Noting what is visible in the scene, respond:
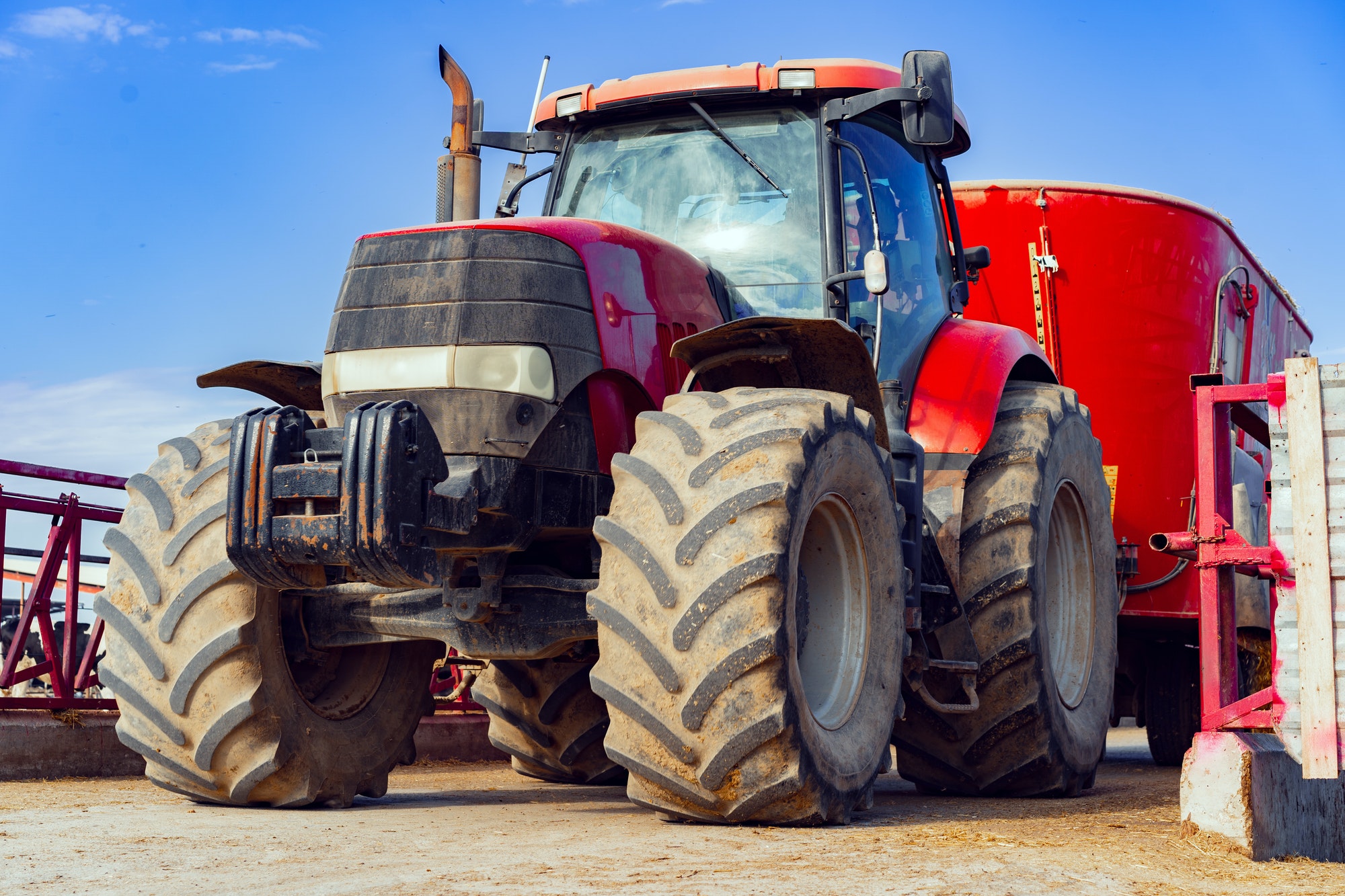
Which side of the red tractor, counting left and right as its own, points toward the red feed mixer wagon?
back

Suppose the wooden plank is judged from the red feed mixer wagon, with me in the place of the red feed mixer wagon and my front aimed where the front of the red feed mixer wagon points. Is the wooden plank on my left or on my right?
on my left

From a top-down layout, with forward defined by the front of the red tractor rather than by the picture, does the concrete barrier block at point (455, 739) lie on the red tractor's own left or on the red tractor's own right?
on the red tractor's own right

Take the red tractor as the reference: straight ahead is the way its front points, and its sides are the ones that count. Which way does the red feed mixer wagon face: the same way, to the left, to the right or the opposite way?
the same way

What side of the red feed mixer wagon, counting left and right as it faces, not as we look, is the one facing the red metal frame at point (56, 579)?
front

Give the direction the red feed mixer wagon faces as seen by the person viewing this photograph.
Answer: facing the viewer and to the left of the viewer

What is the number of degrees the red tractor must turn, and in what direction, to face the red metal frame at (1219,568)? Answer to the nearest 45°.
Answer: approximately 135° to its left

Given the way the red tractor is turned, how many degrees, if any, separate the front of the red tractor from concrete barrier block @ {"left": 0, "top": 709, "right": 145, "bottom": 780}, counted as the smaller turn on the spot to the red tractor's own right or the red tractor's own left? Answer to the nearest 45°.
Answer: approximately 90° to the red tractor's own right

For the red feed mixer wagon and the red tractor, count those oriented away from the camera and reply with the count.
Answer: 0

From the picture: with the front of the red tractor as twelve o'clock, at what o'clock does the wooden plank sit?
The wooden plank is roughly at 8 o'clock from the red tractor.

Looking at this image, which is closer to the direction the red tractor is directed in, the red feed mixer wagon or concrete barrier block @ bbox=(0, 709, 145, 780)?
the concrete barrier block

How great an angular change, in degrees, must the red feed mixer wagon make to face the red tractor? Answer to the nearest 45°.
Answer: approximately 45° to its left

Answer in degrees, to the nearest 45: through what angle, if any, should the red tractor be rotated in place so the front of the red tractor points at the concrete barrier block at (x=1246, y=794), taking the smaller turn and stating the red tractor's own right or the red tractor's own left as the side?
approximately 135° to the red tractor's own left

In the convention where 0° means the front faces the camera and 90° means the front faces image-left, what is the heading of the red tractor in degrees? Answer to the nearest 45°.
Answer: approximately 45°
